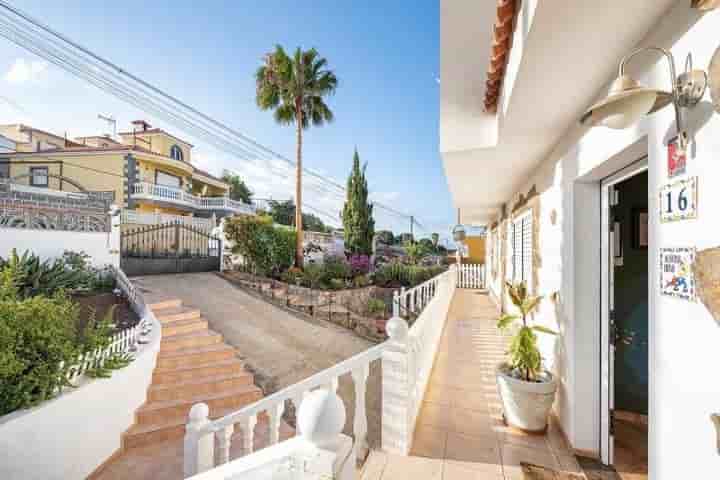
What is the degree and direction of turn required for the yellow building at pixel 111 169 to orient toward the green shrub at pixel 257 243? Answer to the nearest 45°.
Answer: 0° — it already faces it

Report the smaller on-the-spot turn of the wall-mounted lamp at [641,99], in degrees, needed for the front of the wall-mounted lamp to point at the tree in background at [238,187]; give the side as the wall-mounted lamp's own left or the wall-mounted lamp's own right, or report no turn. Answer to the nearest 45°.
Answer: approximately 90° to the wall-mounted lamp's own right

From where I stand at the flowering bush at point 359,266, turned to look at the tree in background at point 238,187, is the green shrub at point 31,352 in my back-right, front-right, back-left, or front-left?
back-left

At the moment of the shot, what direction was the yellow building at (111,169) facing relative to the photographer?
facing the viewer and to the right of the viewer

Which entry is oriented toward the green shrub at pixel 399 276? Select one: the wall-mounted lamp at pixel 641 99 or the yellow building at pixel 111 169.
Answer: the yellow building

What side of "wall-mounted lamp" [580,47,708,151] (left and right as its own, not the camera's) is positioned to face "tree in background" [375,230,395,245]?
right

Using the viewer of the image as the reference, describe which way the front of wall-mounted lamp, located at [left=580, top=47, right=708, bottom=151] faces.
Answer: facing the viewer and to the left of the viewer

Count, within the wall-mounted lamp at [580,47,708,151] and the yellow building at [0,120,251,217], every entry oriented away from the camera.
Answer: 0
